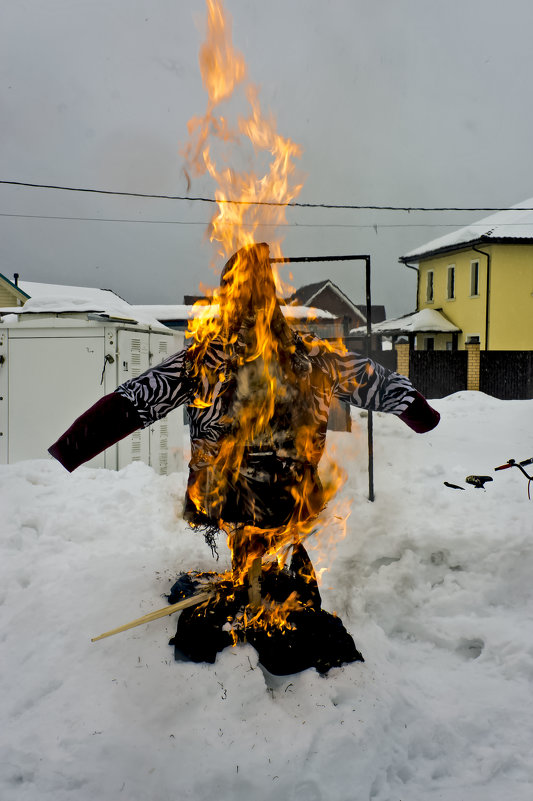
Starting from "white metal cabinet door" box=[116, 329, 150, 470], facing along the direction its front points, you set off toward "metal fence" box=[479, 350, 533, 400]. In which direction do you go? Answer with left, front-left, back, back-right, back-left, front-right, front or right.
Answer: left

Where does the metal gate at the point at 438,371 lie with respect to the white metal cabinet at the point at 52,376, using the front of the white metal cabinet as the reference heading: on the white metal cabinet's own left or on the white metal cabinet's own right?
on the white metal cabinet's own left

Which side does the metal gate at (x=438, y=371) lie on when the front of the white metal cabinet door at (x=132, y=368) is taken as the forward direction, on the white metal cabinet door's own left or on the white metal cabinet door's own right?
on the white metal cabinet door's own left

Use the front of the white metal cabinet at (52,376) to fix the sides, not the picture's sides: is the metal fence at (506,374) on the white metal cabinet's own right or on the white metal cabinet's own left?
on the white metal cabinet's own left

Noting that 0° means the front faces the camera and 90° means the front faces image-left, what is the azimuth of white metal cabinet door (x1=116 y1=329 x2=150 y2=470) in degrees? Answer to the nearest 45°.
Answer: approximately 315°

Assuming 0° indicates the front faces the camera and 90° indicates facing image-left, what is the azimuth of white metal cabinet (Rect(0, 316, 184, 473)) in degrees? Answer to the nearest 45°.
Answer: approximately 315°
